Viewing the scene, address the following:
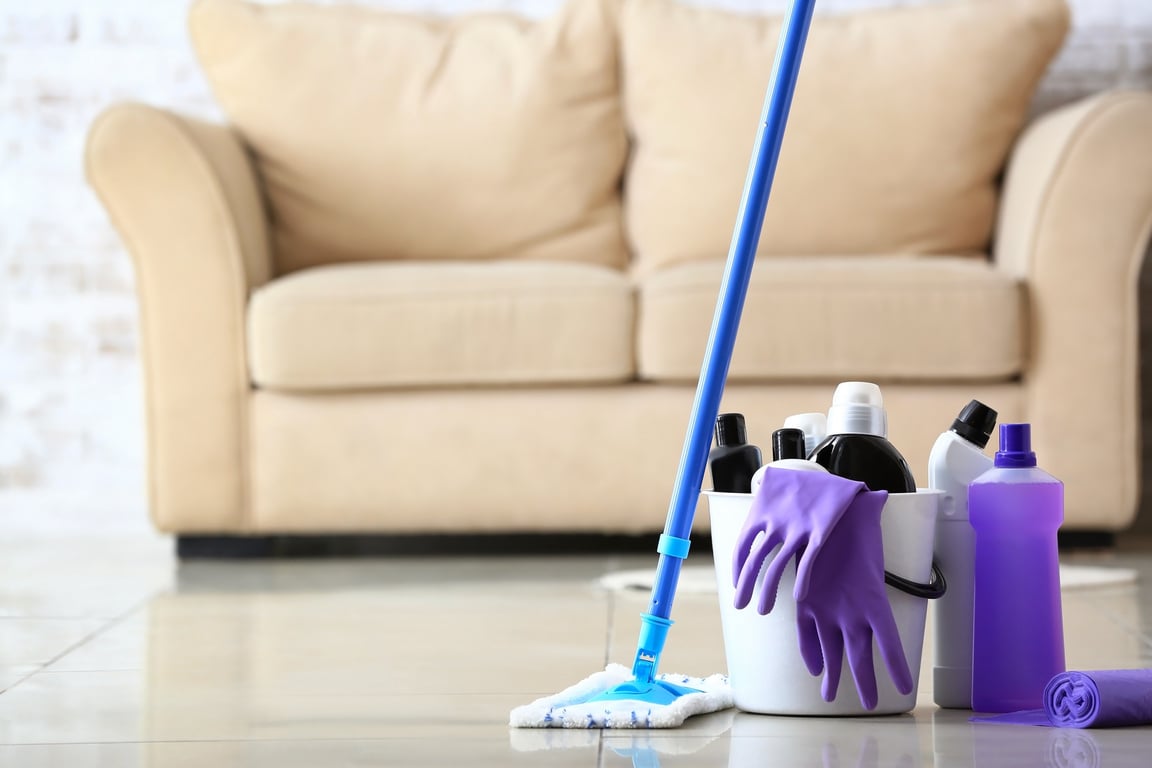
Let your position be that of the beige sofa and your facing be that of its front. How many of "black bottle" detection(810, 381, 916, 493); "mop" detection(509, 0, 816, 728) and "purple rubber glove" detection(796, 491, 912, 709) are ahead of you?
3

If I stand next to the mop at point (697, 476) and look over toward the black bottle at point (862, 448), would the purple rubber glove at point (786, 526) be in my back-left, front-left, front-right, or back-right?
front-right

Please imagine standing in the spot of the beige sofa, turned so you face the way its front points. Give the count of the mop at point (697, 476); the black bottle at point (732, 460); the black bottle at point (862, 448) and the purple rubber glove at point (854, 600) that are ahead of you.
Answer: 4

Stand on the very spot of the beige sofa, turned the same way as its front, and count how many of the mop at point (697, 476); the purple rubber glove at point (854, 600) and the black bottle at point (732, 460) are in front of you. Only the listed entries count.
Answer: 3

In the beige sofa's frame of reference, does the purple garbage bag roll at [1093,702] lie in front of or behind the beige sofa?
in front

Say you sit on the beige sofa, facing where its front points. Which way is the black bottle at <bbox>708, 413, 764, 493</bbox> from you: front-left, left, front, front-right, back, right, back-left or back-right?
front

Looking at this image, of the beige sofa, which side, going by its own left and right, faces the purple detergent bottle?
front

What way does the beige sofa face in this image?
toward the camera

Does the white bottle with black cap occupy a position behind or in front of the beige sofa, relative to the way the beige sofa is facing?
in front

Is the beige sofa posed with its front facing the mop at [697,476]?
yes
